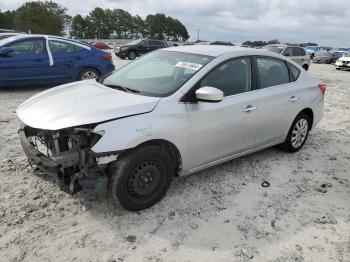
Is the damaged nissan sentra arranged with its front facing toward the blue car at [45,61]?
no

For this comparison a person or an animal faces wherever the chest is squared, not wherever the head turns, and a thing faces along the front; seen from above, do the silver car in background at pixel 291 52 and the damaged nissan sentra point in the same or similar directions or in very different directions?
same or similar directions

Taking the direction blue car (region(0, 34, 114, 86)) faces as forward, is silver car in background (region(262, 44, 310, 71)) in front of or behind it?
behind

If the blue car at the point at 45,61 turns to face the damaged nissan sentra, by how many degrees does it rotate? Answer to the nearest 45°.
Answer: approximately 90° to its left

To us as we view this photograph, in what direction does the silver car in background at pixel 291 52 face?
facing the viewer and to the left of the viewer

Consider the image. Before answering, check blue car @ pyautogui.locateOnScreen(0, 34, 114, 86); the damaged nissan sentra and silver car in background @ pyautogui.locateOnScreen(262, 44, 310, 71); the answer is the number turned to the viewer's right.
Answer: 0

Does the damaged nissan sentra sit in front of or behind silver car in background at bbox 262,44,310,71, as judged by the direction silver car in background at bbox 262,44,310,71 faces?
in front

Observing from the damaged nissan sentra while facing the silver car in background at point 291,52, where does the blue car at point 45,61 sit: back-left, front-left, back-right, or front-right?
front-left

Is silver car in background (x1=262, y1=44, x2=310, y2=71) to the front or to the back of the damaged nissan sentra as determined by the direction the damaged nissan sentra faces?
to the back

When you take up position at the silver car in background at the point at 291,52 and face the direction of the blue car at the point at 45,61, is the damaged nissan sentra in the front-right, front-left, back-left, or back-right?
front-left

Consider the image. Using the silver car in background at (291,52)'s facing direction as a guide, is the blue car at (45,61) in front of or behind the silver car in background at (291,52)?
in front

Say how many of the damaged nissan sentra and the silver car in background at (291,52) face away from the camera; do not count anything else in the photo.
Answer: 0

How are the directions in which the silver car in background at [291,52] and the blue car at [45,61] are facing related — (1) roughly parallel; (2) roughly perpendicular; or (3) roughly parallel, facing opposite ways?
roughly parallel

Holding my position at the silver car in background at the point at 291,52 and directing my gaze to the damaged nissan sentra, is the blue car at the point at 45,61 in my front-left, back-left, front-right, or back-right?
front-right

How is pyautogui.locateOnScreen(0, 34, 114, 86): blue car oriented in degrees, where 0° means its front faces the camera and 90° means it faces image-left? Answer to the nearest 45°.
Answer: approximately 90°
